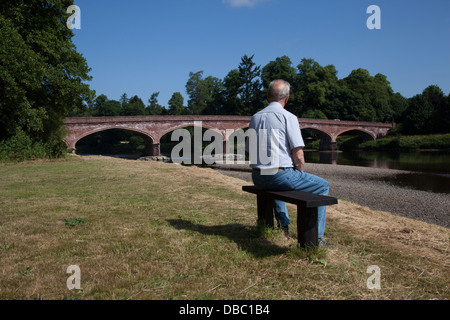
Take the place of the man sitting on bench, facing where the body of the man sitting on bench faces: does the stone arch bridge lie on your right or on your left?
on your left

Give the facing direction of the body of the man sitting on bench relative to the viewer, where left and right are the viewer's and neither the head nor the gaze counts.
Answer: facing away from the viewer and to the right of the viewer

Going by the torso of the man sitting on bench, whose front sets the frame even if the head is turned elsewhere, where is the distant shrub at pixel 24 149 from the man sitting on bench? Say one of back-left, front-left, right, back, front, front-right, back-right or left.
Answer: left

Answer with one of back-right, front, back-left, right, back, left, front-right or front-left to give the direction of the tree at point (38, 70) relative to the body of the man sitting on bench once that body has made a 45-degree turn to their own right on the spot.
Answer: back-left
